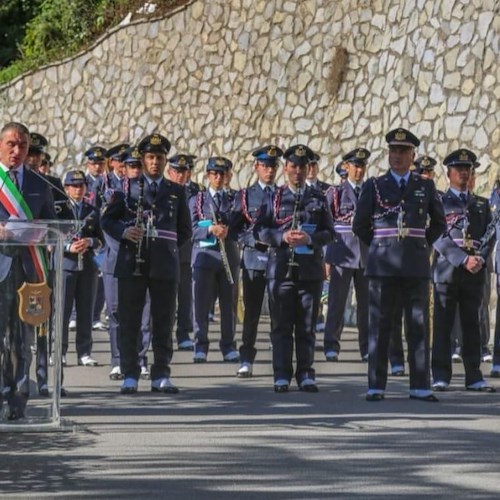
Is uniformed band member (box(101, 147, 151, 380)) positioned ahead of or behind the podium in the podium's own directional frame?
behind

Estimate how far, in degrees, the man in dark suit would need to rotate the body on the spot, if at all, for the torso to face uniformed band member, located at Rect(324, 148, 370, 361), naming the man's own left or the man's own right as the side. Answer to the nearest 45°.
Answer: approximately 135° to the man's own left

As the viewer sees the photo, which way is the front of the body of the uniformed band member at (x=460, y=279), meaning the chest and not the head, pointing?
toward the camera

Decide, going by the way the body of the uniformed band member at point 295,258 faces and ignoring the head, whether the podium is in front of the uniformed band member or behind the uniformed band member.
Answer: in front

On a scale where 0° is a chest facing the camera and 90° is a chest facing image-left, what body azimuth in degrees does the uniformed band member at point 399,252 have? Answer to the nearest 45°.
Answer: approximately 0°

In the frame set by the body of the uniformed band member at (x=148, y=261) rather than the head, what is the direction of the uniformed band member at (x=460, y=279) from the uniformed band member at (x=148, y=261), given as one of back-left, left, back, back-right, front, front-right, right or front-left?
left

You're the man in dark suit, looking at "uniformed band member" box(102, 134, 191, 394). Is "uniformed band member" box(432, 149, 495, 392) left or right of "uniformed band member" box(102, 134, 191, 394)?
right

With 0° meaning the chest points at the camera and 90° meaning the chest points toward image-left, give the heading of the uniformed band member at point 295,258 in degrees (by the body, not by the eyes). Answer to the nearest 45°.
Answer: approximately 0°

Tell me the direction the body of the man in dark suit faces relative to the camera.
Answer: toward the camera
